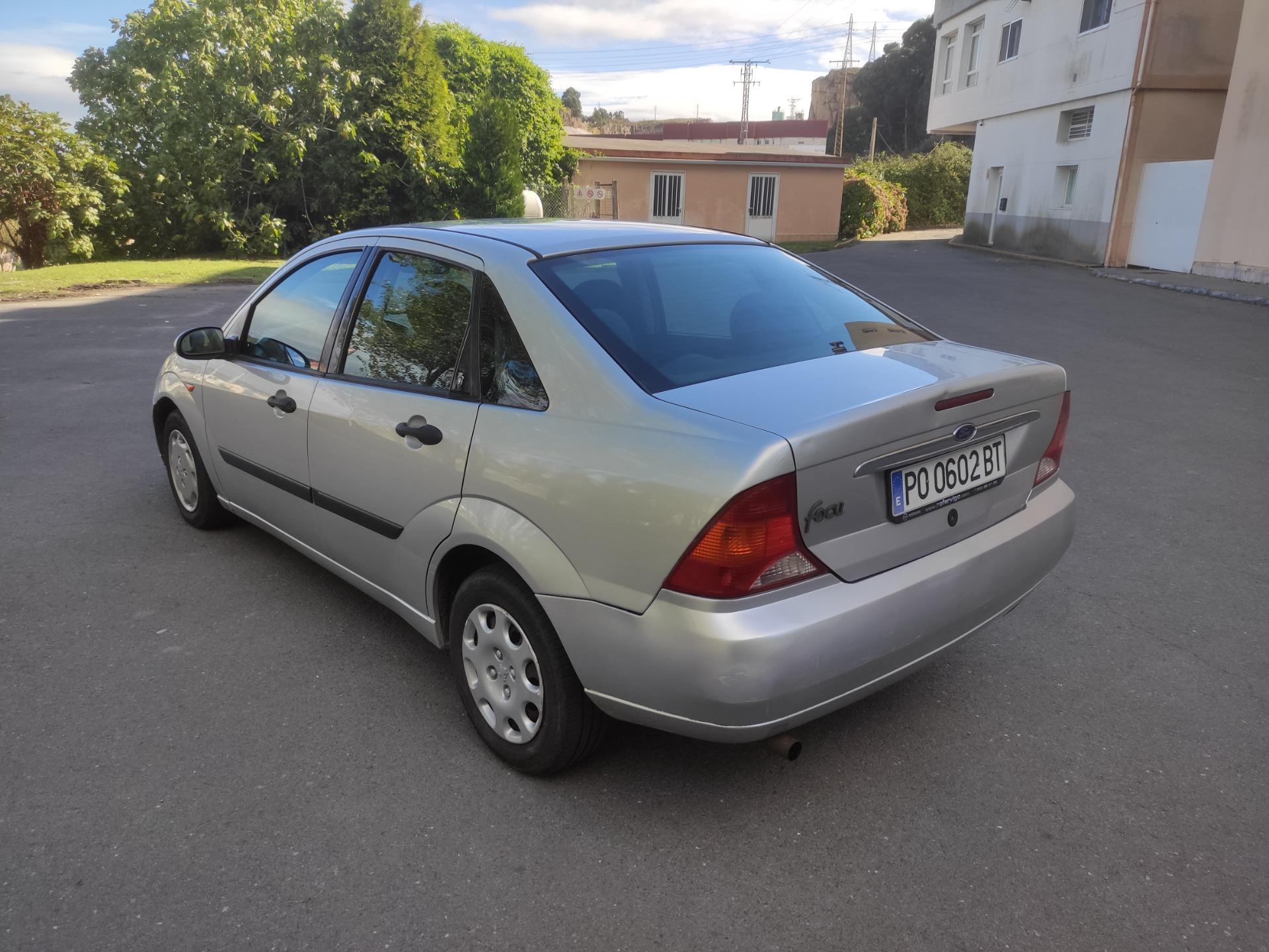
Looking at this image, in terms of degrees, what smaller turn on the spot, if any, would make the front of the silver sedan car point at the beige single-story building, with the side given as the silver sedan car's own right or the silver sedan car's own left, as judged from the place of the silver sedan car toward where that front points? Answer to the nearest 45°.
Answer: approximately 45° to the silver sedan car's own right

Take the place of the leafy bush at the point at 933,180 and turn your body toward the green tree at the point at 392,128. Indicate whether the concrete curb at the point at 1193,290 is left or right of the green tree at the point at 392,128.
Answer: left

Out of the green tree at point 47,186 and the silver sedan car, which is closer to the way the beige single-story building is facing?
the silver sedan car

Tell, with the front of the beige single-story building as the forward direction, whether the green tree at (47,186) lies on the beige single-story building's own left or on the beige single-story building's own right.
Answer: on the beige single-story building's own right

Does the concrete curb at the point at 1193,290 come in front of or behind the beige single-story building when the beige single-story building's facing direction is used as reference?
in front

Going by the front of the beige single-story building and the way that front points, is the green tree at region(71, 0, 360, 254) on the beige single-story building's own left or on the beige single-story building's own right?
on the beige single-story building's own right

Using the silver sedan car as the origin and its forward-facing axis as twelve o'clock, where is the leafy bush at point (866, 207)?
The leafy bush is roughly at 2 o'clock from the silver sedan car.

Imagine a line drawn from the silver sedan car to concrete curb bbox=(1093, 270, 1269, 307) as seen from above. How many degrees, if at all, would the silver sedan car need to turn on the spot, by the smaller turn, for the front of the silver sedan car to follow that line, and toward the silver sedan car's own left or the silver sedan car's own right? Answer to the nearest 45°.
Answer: approximately 90° to the silver sedan car's own right

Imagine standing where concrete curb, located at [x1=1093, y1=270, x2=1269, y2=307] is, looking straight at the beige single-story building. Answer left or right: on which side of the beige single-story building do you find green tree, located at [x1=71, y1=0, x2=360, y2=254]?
left

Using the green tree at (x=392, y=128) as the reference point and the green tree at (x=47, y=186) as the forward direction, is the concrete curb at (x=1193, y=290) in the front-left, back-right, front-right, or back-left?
back-left

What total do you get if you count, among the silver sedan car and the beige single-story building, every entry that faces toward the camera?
1

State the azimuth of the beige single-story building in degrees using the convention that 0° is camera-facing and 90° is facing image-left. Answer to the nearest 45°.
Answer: approximately 0°

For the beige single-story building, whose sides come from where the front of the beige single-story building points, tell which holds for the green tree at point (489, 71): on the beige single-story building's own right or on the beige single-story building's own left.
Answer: on the beige single-story building's own right

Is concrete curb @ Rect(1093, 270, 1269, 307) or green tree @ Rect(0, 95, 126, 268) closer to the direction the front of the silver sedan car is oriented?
the green tree

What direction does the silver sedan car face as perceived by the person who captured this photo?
facing away from the viewer and to the left of the viewer

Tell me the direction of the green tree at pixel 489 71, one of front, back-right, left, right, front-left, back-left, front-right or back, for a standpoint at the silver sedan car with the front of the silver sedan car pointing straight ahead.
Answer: front-right

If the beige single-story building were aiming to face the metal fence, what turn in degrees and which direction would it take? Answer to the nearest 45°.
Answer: approximately 90° to its right
